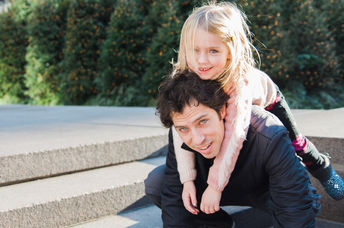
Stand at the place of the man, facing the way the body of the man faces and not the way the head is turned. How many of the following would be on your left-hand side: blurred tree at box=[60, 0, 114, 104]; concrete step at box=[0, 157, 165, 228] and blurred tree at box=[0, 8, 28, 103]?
0

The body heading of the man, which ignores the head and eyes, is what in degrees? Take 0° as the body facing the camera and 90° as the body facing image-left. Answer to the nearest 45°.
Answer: approximately 45°

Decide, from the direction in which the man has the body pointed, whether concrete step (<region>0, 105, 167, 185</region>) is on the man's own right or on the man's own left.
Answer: on the man's own right

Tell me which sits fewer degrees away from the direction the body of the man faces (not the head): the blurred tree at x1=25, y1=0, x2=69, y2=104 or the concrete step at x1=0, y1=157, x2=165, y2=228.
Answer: the concrete step

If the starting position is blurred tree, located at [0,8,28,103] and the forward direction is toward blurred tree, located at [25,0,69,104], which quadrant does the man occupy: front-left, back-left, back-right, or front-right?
front-right

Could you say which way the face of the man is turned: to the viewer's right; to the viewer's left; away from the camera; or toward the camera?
toward the camera

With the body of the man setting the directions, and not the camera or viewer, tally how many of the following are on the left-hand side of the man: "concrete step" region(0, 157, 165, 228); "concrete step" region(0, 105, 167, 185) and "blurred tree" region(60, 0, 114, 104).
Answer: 0

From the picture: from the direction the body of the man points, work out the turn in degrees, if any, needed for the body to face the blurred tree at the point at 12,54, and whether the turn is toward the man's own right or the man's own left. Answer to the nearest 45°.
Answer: approximately 90° to the man's own right
